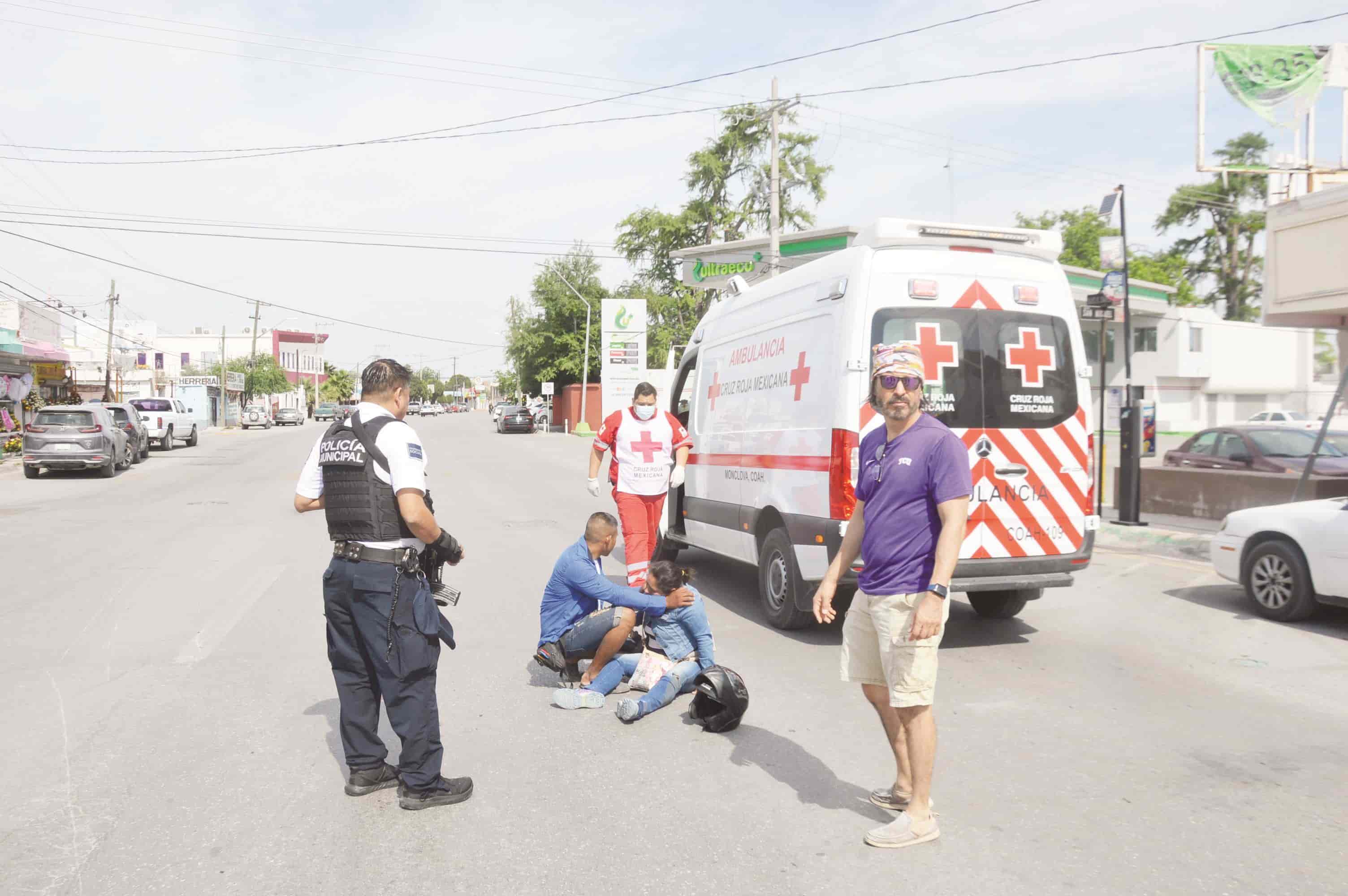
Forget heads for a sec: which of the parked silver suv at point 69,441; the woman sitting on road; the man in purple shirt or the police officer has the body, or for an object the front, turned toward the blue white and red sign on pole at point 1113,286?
the police officer

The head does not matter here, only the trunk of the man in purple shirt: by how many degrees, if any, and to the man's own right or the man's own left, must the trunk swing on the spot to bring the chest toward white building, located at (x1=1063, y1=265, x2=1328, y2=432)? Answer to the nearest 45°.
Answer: approximately 135° to the man's own right

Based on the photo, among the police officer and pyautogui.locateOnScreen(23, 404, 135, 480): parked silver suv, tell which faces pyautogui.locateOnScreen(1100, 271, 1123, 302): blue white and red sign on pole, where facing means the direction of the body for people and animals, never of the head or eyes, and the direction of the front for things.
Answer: the police officer

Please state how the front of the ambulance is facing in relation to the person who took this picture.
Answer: facing away from the viewer and to the left of the viewer

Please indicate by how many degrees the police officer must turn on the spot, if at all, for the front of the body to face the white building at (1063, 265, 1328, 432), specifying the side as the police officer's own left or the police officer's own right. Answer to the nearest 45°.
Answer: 0° — they already face it

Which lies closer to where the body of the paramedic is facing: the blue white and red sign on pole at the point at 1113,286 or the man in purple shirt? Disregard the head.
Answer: the man in purple shirt

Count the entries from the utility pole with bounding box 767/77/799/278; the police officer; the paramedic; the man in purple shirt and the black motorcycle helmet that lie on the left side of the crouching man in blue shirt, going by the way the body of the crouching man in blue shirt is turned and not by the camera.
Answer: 2

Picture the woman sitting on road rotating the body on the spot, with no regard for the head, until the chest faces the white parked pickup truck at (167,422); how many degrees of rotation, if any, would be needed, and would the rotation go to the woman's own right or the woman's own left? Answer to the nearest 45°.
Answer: approximately 90° to the woman's own right

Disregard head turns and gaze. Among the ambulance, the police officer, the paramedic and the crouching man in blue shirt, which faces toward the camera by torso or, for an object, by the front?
the paramedic

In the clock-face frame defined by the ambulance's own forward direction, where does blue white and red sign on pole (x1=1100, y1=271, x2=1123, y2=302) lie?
The blue white and red sign on pole is roughly at 2 o'clock from the ambulance.

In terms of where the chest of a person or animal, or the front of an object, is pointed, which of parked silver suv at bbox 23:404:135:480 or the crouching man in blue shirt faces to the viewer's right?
the crouching man in blue shirt

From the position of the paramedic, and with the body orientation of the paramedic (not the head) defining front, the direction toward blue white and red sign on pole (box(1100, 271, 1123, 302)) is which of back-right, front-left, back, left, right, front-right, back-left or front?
back-left

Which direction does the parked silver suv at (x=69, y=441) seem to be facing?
away from the camera
